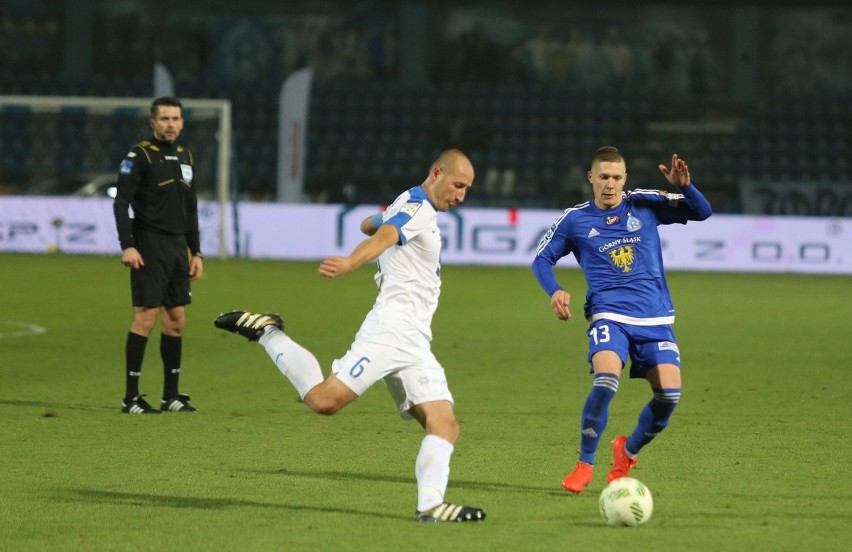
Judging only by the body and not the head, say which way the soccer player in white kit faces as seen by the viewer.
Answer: to the viewer's right

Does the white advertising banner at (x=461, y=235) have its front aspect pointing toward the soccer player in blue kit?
yes

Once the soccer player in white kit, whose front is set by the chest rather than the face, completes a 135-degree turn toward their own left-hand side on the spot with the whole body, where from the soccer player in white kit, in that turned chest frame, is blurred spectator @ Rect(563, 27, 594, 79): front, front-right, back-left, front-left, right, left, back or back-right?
front-right

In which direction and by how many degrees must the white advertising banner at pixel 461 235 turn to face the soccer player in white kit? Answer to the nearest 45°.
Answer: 0° — it already faces them

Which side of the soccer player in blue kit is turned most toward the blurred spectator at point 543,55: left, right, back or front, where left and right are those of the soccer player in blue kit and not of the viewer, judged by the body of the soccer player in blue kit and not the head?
back

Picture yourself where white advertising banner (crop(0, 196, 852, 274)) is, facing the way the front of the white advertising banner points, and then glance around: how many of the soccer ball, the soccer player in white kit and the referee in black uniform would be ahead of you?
3

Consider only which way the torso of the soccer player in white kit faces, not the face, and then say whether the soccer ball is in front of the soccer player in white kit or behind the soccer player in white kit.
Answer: in front

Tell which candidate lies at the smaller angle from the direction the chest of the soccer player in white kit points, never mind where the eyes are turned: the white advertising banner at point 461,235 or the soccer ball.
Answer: the soccer ball

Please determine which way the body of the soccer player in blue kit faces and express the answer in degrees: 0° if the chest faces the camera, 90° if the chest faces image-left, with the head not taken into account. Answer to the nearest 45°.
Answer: approximately 0°

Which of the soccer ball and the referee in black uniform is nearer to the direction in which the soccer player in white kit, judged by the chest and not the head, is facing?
the soccer ball

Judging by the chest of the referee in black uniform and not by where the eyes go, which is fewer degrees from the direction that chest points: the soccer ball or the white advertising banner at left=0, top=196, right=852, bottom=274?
the soccer ball

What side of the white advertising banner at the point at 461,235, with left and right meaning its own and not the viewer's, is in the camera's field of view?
front

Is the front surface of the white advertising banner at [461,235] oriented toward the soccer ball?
yes

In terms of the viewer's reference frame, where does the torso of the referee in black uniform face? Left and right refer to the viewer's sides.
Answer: facing the viewer and to the right of the viewer

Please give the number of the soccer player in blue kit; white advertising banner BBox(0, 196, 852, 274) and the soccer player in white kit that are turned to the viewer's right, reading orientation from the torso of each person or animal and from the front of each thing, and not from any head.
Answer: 1

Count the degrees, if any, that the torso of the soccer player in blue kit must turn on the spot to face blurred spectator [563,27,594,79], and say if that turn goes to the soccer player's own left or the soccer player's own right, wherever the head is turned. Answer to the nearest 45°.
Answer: approximately 180°

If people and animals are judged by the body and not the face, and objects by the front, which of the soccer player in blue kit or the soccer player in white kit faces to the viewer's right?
the soccer player in white kit
